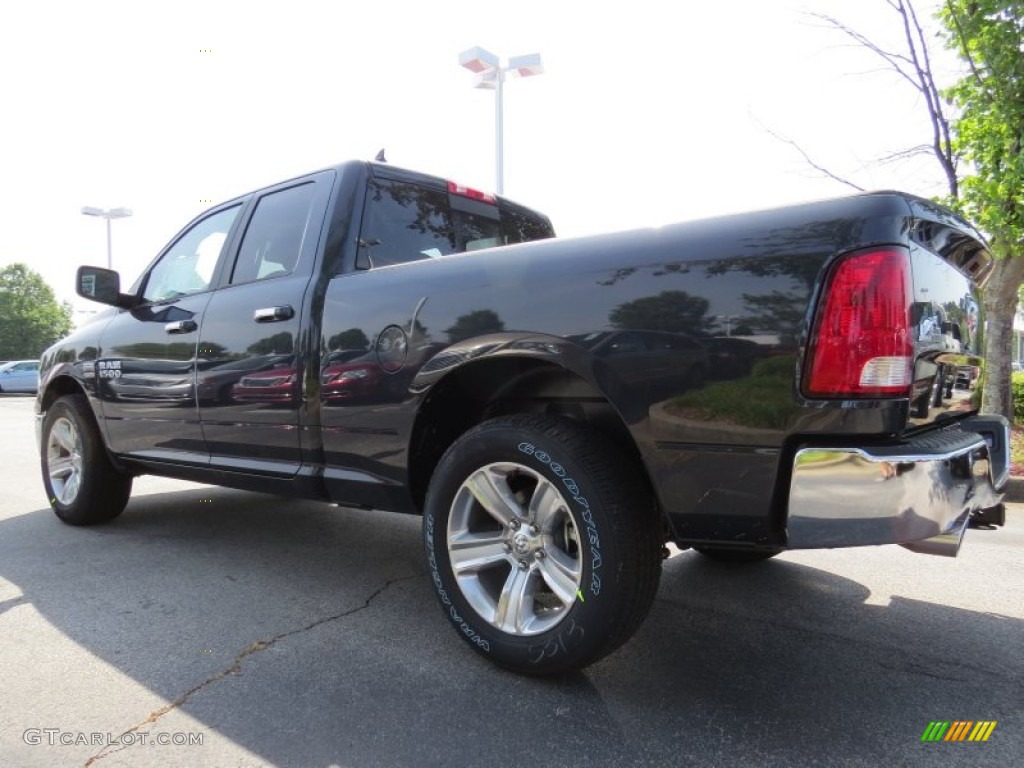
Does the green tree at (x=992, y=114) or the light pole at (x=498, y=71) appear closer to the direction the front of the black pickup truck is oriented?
the light pole

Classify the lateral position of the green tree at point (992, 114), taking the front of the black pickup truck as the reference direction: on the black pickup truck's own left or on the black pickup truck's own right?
on the black pickup truck's own right

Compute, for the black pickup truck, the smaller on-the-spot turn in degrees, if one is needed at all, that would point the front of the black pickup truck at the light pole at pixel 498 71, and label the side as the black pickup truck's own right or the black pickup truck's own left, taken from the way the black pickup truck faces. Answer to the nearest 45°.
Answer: approximately 45° to the black pickup truck's own right

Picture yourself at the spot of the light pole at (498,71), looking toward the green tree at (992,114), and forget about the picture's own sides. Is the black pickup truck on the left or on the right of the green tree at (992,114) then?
right

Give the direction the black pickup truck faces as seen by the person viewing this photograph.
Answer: facing away from the viewer and to the left of the viewer

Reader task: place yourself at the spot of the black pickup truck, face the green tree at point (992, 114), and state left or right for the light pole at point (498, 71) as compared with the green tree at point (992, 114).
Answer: left
